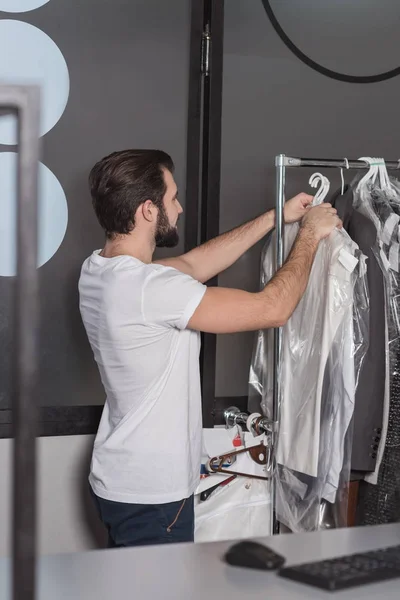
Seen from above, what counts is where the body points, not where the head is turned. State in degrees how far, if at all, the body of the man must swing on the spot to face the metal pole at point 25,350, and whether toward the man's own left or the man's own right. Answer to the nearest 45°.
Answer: approximately 135° to the man's own right

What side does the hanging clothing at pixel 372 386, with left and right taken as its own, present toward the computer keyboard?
left

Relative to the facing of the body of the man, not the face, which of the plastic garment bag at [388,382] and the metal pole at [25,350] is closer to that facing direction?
the plastic garment bag

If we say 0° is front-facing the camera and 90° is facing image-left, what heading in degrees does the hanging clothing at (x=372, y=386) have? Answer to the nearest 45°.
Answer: approximately 90°

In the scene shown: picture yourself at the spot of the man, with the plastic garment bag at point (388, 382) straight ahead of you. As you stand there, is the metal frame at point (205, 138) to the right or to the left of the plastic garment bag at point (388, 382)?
left

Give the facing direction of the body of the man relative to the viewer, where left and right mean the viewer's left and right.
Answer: facing away from the viewer and to the right of the viewer

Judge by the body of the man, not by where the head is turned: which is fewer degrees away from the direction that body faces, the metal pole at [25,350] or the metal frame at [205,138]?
the metal frame

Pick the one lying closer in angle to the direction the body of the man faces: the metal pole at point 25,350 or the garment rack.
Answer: the garment rack
